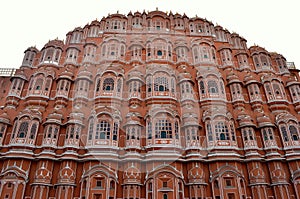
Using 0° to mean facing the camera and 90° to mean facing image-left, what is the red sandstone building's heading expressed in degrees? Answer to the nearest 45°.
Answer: approximately 0°
